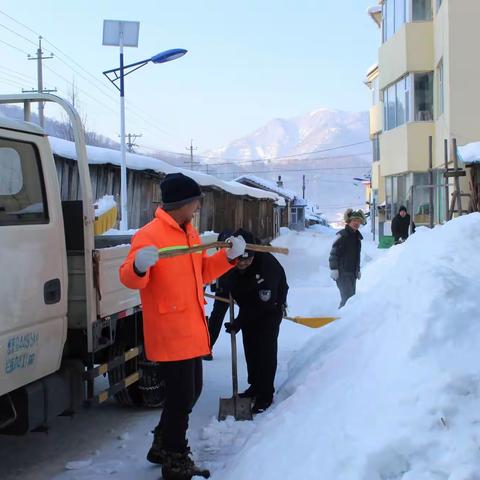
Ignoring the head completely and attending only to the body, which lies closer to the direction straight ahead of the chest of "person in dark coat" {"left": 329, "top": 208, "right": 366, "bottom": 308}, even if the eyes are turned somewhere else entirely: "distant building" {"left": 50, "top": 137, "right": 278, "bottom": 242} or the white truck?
the white truck

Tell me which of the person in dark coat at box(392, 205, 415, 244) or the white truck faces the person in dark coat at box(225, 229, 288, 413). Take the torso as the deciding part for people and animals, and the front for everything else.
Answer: the person in dark coat at box(392, 205, 415, 244)

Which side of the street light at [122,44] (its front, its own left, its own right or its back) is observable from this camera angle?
right

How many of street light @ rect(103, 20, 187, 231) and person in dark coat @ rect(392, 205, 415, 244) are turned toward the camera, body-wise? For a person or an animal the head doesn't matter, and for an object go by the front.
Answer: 1

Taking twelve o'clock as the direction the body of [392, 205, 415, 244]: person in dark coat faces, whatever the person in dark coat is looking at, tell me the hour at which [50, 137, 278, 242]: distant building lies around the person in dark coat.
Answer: The distant building is roughly at 2 o'clock from the person in dark coat.

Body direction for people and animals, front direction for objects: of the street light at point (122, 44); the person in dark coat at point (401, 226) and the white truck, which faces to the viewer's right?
the street light

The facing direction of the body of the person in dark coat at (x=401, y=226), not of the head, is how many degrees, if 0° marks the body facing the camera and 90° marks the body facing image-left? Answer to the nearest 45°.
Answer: approximately 0°

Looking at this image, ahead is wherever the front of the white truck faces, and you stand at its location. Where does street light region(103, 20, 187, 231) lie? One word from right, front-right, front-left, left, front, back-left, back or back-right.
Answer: back-right
